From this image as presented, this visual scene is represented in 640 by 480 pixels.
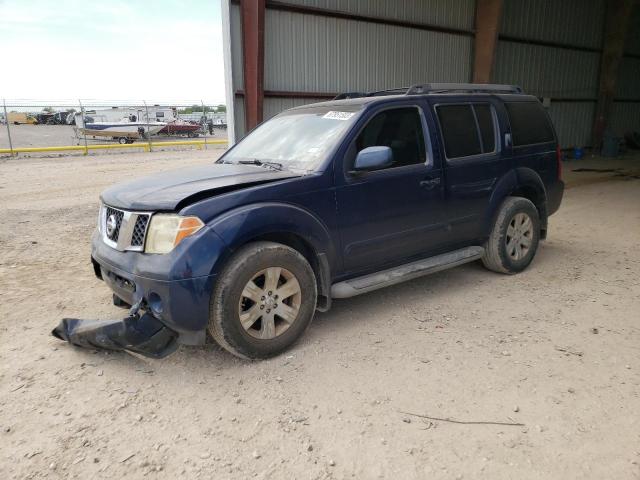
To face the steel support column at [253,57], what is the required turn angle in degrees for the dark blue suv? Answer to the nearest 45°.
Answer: approximately 135° to its right

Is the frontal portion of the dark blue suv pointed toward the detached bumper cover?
yes

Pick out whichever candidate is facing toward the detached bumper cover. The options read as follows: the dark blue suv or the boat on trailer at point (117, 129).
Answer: the dark blue suv

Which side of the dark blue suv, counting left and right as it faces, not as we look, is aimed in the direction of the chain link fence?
right

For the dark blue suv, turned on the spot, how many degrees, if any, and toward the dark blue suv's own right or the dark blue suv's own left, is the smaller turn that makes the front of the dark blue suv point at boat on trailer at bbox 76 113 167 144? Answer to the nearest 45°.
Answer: approximately 90° to the dark blue suv's own right

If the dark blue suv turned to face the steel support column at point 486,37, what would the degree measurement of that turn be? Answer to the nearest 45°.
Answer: approximately 135° to its right

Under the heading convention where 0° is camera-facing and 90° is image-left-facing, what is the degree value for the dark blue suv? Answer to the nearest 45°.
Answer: approximately 45°
